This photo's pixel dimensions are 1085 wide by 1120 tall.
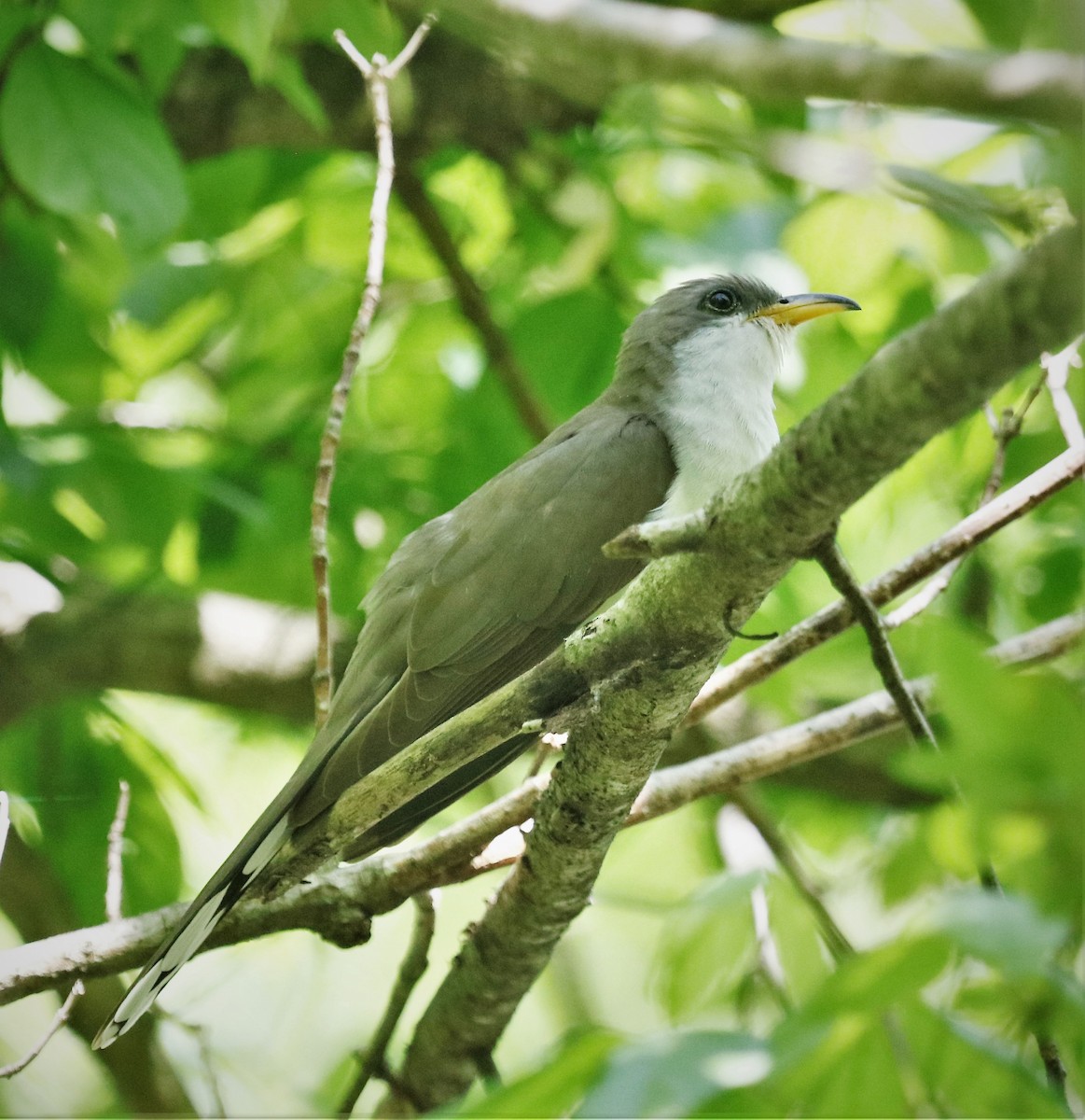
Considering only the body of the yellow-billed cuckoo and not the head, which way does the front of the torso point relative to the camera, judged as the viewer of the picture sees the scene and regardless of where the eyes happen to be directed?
to the viewer's right

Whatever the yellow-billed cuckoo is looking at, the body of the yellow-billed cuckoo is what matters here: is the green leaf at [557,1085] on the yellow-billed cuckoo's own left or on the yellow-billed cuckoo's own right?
on the yellow-billed cuckoo's own right

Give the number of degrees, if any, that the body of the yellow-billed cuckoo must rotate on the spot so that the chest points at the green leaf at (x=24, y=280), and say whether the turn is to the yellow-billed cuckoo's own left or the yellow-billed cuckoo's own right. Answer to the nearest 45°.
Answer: approximately 135° to the yellow-billed cuckoo's own left

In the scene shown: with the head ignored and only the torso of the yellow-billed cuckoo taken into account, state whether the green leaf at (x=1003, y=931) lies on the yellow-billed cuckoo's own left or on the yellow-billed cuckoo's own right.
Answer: on the yellow-billed cuckoo's own right
